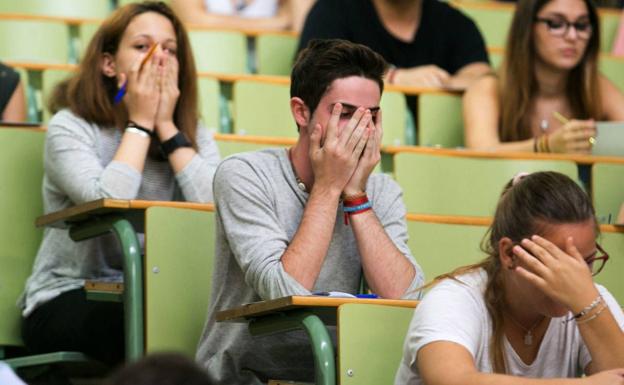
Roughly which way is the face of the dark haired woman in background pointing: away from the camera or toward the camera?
toward the camera

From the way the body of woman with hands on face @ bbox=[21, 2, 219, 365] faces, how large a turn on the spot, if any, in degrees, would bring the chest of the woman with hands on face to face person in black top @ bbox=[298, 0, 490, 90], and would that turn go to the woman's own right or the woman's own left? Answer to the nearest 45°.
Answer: approximately 90° to the woman's own left

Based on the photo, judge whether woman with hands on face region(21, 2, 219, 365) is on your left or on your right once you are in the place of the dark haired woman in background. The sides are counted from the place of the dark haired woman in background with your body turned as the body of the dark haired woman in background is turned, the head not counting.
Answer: on your right

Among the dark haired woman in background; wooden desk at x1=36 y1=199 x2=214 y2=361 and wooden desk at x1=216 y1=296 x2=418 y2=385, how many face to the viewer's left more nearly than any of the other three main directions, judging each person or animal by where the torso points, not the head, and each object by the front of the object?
0

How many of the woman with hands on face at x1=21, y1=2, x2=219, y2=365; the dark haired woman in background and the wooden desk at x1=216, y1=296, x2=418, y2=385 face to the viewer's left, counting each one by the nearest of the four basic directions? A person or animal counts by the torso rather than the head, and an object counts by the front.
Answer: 0

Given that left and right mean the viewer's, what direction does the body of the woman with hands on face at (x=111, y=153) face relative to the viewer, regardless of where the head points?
facing the viewer and to the right of the viewer

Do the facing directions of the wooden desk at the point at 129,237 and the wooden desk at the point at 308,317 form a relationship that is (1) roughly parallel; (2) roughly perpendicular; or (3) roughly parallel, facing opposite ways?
roughly parallel
